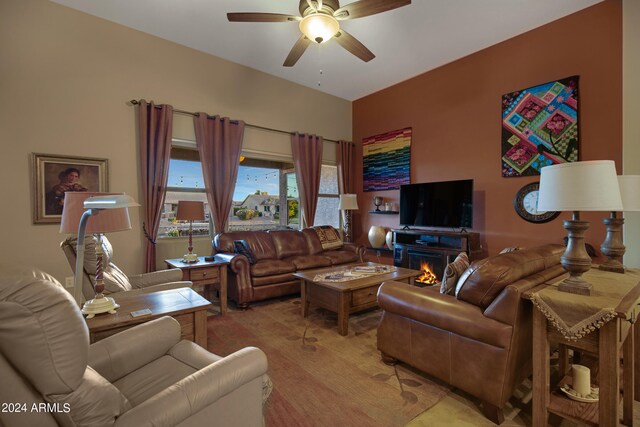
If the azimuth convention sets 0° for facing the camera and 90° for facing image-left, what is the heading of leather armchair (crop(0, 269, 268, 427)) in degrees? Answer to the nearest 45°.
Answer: approximately 225°

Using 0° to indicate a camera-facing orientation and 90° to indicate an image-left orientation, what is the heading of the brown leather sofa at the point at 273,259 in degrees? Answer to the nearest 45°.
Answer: approximately 315°

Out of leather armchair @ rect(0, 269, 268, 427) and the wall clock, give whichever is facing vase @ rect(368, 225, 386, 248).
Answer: the leather armchair

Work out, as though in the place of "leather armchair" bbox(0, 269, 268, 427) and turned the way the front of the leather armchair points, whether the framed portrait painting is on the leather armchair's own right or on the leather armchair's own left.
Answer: on the leather armchair's own left

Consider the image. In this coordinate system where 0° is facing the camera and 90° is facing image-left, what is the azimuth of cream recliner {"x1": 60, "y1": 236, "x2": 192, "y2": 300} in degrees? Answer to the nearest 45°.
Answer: approximately 270°

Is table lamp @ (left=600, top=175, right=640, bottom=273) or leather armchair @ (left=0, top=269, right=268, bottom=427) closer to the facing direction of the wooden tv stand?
the leather armchair

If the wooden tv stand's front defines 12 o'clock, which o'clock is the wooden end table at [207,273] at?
The wooden end table is roughly at 12 o'clock from the wooden tv stand.

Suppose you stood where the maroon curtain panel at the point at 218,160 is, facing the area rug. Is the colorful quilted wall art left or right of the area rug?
left

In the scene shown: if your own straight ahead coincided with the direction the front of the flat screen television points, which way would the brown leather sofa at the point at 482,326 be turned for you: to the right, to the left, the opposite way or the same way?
to the right

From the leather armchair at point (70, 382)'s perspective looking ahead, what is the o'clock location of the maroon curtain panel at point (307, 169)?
The maroon curtain panel is roughly at 12 o'clock from the leather armchair.

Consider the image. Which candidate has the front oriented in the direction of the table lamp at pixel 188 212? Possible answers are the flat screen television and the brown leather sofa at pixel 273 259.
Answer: the flat screen television
